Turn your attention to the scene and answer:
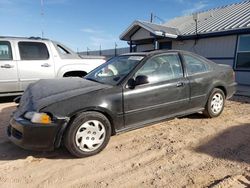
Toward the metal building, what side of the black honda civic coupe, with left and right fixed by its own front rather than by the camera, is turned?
back

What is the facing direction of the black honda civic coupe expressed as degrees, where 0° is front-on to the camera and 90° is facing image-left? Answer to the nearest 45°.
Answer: approximately 45°

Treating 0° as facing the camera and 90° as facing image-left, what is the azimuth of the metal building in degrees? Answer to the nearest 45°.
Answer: approximately 45°

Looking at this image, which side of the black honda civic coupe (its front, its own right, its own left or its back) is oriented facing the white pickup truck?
right

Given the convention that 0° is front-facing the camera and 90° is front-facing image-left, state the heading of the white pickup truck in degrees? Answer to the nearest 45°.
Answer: approximately 90°

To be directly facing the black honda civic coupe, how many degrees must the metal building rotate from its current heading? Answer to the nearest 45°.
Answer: approximately 45° to its left
